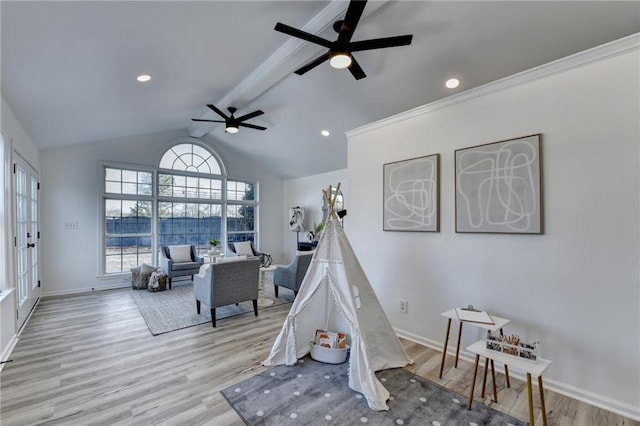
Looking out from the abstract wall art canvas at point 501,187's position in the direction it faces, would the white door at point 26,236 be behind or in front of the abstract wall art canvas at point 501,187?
in front

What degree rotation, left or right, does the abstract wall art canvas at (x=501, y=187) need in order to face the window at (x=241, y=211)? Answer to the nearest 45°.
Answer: approximately 90° to its right

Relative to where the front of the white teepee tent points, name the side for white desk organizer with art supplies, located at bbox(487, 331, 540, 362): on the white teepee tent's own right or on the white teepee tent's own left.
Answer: on the white teepee tent's own left

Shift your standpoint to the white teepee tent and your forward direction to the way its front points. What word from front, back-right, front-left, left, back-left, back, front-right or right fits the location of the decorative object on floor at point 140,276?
right

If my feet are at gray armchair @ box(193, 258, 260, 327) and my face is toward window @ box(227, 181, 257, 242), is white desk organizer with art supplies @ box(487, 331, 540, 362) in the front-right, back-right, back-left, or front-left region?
back-right

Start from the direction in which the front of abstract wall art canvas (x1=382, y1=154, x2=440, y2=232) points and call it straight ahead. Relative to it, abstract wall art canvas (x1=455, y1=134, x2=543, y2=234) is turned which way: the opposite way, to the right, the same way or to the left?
the same way

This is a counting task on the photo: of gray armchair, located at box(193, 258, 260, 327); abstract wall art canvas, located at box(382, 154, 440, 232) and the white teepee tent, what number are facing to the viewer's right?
0

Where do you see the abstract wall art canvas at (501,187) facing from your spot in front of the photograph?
facing the viewer and to the left of the viewer

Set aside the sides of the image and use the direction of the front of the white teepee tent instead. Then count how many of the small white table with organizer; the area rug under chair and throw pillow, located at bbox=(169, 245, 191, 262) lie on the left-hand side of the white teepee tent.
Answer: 1

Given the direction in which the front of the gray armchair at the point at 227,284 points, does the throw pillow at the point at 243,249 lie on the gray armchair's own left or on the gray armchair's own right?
on the gray armchair's own right

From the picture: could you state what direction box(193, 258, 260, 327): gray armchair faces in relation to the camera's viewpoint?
facing away from the viewer and to the left of the viewer

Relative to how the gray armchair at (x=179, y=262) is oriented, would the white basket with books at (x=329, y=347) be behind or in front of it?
in front

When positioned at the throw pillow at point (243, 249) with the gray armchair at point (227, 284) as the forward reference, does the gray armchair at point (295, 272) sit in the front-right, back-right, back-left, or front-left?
front-left

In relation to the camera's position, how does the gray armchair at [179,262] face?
facing the viewer and to the right of the viewer

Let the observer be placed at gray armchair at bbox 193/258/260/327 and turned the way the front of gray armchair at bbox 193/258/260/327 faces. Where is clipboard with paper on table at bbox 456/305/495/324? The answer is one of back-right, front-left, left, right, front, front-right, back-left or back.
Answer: back

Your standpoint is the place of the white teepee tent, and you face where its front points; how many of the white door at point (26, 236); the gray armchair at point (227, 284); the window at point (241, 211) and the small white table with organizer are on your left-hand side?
1
